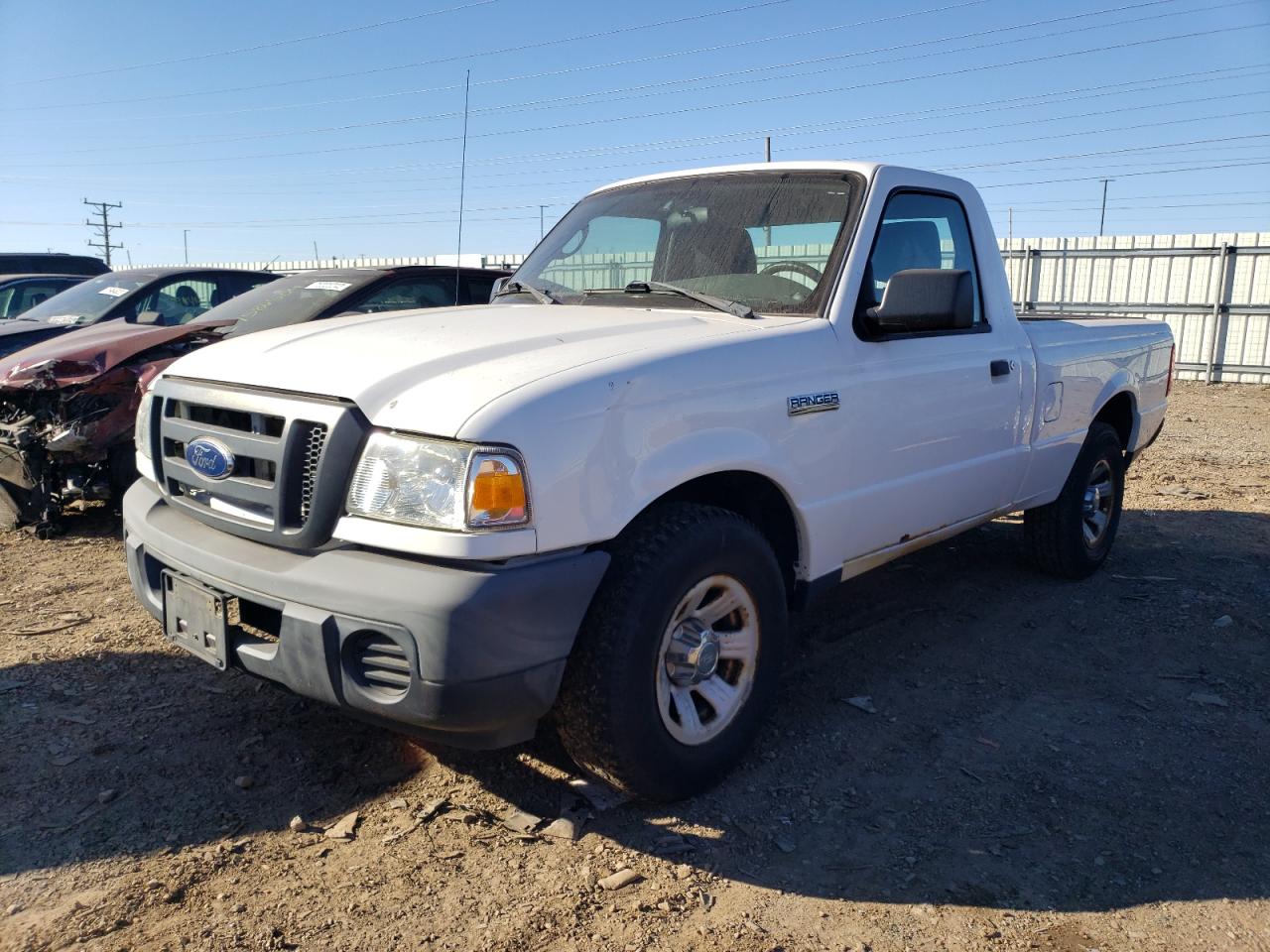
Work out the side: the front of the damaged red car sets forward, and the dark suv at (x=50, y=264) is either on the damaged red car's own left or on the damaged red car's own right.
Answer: on the damaged red car's own right

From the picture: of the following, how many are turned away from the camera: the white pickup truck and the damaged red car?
0

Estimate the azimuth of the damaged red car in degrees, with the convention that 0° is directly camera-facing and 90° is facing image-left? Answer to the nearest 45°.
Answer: approximately 45°

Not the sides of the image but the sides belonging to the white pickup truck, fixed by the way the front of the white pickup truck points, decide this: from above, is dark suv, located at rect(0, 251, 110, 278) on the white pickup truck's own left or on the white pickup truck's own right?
on the white pickup truck's own right

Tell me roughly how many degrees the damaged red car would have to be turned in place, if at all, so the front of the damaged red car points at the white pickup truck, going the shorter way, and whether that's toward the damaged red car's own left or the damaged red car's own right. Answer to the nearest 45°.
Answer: approximately 90° to the damaged red car's own left

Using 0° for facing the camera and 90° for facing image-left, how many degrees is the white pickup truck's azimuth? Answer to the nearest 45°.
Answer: approximately 45°

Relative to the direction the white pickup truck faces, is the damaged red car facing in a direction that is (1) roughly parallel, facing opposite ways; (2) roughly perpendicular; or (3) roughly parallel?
roughly parallel

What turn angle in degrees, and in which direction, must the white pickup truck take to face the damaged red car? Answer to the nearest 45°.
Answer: approximately 90° to its right
